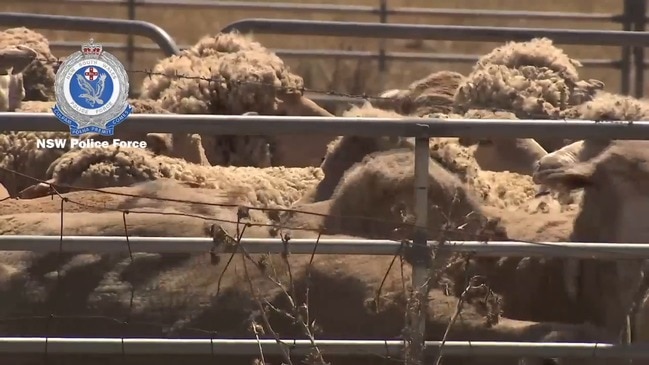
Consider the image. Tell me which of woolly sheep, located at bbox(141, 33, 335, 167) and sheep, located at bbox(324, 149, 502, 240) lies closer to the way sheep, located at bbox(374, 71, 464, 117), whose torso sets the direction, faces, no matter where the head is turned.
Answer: the woolly sheep

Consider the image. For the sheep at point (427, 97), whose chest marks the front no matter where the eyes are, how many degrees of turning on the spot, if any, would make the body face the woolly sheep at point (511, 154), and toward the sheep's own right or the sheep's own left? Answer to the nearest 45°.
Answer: approximately 90° to the sheep's own left

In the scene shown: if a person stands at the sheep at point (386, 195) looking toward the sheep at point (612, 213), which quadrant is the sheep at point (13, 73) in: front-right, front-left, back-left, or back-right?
back-left

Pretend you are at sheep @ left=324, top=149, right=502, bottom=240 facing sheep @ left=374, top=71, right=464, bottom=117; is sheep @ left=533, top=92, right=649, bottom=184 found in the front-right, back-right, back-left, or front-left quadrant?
front-right

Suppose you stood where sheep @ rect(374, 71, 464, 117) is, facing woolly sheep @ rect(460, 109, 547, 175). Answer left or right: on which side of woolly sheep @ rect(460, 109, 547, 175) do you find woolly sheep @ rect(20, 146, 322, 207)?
right

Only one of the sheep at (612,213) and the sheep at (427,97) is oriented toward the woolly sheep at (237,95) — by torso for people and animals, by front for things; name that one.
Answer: the sheep at (427,97)

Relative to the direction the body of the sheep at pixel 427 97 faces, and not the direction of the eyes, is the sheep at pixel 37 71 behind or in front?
in front

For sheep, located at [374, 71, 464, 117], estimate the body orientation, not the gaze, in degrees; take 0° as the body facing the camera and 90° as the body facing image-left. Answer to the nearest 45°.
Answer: approximately 90°

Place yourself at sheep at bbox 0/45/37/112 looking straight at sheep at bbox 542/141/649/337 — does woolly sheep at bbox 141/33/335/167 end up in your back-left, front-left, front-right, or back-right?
front-left

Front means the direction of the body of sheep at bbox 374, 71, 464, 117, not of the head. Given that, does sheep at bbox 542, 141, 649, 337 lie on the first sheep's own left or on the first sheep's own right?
on the first sheep's own left

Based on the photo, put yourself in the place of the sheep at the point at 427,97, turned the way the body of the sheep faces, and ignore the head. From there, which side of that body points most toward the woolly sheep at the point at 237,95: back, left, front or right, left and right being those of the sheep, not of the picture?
front
